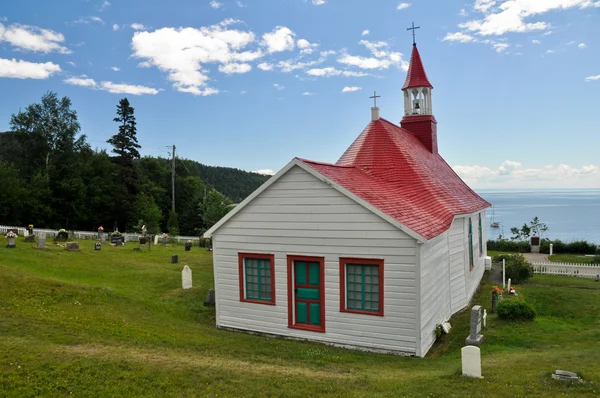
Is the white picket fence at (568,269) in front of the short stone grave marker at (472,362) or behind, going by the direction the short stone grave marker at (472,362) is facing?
behind

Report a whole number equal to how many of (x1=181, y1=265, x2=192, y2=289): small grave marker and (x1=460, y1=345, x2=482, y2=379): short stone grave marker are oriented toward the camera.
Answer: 2

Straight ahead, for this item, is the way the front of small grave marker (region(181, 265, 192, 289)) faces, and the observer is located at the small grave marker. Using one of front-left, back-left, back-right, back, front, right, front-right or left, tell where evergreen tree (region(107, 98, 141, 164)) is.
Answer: back

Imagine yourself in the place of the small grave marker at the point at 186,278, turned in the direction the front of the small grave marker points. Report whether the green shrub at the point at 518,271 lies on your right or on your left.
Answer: on your left

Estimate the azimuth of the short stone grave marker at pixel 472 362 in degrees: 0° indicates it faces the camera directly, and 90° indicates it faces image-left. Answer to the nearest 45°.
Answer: approximately 0°

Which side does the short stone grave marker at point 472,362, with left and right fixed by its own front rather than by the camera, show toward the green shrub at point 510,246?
back

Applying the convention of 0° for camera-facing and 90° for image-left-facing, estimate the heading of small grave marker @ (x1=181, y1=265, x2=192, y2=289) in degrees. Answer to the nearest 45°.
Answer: approximately 0°

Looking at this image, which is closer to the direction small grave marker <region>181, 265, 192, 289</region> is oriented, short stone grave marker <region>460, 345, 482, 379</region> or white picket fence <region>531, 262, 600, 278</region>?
the short stone grave marker

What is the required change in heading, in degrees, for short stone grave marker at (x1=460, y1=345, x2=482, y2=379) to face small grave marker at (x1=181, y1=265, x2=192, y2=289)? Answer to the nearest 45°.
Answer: approximately 135° to its right

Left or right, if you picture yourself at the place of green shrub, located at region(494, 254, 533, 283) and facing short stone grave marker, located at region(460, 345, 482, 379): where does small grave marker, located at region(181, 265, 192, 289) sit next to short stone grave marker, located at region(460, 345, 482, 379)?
right

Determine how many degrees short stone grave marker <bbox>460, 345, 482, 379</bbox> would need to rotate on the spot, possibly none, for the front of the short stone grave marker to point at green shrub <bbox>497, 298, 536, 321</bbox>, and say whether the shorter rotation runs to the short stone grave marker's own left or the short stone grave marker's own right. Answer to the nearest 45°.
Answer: approximately 180°
